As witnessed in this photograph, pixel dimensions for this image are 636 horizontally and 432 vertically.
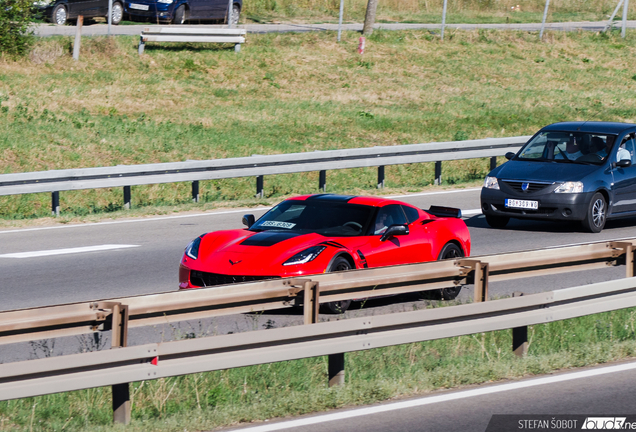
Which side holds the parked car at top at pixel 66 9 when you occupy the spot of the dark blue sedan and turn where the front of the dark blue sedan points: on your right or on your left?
on your right

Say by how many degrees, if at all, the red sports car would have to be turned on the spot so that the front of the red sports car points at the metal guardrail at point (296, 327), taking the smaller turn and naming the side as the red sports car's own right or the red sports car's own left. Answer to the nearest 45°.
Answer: approximately 45° to the red sports car's own left

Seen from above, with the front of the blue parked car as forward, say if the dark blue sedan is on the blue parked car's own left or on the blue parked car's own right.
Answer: on the blue parked car's own left

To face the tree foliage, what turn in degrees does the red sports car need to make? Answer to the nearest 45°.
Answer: approximately 90° to its right

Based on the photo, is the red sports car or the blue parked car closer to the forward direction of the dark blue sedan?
the red sports car

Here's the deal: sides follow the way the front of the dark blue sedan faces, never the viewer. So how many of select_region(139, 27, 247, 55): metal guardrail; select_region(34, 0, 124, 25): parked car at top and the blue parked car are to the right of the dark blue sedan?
3

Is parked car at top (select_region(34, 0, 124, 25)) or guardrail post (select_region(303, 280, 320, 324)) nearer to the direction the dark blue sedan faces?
the guardrail post

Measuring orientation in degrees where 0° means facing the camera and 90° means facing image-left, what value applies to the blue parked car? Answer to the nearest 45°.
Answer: approximately 45°

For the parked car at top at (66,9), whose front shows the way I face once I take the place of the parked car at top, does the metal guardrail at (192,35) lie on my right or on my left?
on my left
